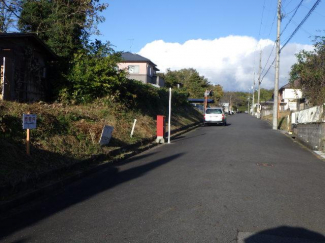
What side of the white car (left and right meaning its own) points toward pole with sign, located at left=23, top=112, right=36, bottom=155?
back

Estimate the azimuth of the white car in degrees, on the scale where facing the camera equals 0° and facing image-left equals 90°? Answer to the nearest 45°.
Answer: approximately 180°

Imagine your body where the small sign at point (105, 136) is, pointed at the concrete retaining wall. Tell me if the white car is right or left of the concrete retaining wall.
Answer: left

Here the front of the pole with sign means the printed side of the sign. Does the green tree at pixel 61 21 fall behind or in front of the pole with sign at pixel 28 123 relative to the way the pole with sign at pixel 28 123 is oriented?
behind

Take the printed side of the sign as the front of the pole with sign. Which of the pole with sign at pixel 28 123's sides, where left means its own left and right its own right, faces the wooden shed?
back

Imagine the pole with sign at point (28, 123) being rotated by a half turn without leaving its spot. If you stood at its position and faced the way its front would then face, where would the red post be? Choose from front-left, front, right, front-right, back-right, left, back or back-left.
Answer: front-right

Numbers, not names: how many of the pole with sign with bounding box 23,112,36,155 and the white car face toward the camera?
1

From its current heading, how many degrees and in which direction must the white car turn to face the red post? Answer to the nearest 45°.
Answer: approximately 180°

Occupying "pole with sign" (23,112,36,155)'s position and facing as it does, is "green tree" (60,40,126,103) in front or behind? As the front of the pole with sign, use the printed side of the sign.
behind

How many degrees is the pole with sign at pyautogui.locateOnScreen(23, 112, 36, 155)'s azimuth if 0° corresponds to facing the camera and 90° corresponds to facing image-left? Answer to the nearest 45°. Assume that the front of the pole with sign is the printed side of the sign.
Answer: approximately 0°

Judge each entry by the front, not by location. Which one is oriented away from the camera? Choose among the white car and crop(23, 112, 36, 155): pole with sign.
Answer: the white car
